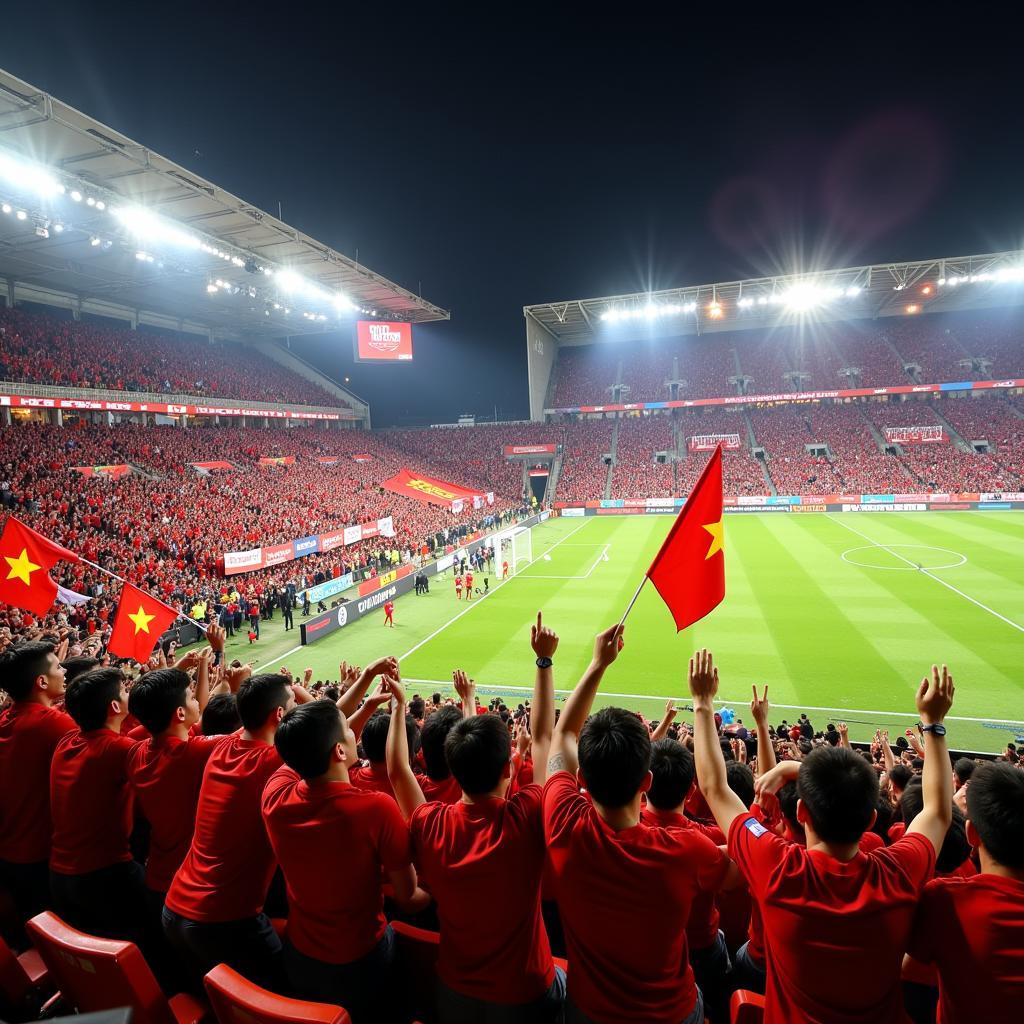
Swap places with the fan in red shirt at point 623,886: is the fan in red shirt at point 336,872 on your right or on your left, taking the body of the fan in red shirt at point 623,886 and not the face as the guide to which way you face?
on your left

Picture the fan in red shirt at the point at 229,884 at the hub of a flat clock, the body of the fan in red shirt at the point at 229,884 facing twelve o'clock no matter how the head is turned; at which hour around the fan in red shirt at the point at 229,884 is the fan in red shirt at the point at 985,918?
the fan in red shirt at the point at 985,918 is roughly at 3 o'clock from the fan in red shirt at the point at 229,884.

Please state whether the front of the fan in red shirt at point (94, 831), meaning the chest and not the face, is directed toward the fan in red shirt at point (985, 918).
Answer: no

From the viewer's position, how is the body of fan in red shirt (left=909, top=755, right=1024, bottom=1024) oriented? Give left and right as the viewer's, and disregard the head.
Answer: facing away from the viewer

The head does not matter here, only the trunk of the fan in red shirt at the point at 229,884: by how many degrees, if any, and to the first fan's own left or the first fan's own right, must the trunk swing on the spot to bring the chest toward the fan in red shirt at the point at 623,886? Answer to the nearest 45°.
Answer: approximately 90° to the first fan's own right

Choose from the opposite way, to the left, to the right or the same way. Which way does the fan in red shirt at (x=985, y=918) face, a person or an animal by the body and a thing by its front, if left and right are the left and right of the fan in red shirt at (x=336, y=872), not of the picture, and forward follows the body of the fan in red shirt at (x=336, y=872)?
the same way

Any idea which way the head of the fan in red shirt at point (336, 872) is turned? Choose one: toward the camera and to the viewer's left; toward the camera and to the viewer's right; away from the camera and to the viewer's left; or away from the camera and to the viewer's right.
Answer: away from the camera and to the viewer's right

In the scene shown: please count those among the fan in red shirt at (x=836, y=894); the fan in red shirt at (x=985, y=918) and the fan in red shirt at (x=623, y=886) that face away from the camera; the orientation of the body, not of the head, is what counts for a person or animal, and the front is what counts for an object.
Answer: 3

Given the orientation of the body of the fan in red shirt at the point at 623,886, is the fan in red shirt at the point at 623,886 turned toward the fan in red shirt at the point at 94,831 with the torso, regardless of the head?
no

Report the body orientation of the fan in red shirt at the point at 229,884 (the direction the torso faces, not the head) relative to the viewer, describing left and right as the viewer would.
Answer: facing away from the viewer and to the right of the viewer

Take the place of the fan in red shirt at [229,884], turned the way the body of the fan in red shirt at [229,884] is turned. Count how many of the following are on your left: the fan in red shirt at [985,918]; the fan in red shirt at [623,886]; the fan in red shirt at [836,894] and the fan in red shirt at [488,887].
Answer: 0

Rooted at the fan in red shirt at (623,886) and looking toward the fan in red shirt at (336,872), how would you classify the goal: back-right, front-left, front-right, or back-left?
front-right

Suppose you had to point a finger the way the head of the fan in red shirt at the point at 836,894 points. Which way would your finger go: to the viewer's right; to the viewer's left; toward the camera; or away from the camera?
away from the camera

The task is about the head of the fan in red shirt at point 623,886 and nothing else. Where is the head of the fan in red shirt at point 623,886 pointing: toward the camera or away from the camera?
away from the camera

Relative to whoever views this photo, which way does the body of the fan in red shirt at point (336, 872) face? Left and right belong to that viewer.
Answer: facing away from the viewer and to the right of the viewer

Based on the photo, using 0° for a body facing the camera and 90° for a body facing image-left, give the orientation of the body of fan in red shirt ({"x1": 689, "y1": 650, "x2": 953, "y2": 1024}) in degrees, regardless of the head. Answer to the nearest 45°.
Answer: approximately 180°

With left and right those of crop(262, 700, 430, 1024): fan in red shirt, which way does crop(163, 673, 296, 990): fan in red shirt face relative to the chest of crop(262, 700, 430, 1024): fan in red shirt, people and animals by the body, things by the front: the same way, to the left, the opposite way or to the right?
the same way

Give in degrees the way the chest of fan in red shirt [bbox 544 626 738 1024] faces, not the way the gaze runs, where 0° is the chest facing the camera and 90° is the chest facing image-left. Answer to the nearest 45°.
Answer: approximately 180°

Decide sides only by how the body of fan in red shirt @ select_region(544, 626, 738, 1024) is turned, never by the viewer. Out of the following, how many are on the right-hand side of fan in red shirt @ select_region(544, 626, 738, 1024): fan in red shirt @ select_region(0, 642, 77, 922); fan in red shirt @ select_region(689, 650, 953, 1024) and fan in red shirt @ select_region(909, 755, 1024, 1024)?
2

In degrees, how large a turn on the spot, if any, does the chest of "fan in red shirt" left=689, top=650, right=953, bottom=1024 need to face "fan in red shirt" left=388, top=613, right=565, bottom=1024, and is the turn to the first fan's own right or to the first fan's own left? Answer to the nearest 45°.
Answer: approximately 90° to the first fan's own left

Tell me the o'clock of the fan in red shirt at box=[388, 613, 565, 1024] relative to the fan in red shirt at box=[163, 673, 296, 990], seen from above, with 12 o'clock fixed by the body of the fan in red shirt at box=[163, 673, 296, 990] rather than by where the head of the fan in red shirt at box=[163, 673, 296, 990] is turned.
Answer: the fan in red shirt at box=[388, 613, 565, 1024] is roughly at 3 o'clock from the fan in red shirt at box=[163, 673, 296, 990].
